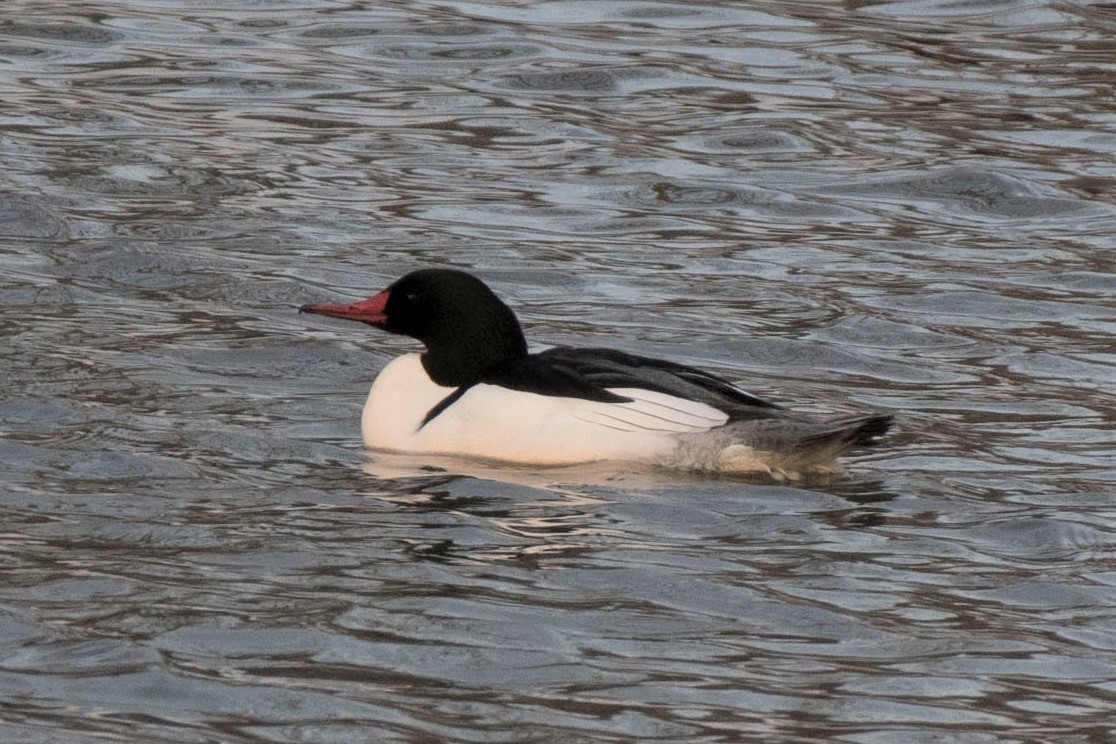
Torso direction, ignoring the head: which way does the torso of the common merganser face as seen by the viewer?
to the viewer's left
